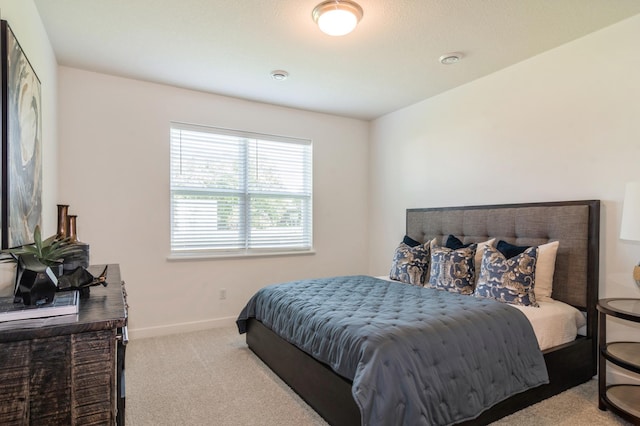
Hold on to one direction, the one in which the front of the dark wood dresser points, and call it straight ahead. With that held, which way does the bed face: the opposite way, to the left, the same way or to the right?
the opposite way

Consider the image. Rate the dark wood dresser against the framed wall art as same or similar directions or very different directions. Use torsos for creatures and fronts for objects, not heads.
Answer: same or similar directions

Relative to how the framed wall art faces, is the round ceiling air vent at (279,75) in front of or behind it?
in front

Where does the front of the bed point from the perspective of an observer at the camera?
facing the viewer and to the left of the viewer

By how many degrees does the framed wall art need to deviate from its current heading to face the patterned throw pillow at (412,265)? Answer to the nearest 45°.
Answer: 0° — it already faces it

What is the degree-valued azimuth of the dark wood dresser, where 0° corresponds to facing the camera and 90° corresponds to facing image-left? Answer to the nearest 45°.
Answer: approximately 270°

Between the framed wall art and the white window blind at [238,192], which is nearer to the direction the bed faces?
the framed wall art

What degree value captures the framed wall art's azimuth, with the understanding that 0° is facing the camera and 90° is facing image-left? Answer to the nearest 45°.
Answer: approximately 270°

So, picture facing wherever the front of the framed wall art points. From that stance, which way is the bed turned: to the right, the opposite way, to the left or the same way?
the opposite way

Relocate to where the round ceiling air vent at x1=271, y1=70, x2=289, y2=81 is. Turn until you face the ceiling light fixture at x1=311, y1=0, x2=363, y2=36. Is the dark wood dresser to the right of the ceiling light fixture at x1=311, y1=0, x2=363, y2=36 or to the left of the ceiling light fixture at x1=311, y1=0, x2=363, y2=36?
right
